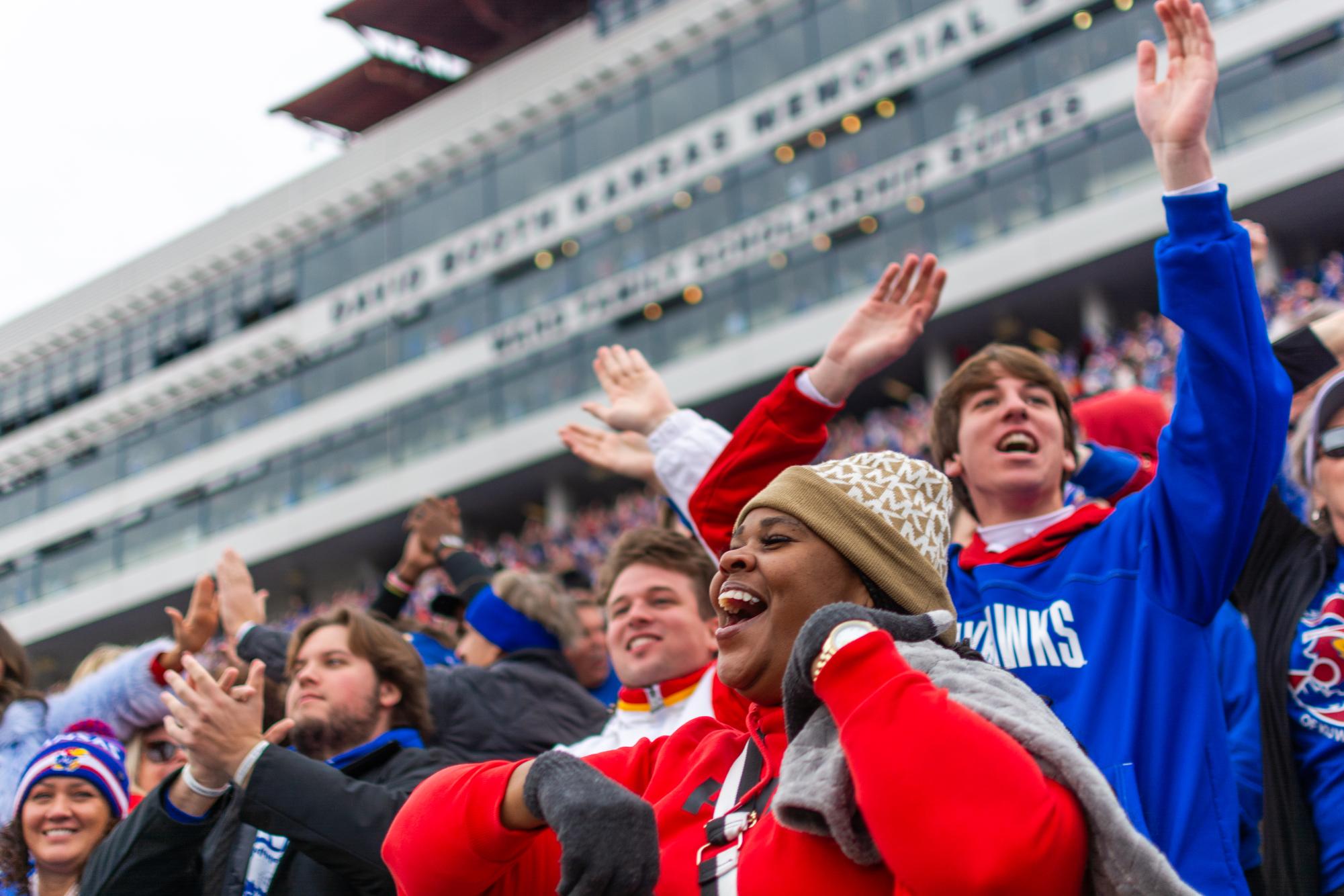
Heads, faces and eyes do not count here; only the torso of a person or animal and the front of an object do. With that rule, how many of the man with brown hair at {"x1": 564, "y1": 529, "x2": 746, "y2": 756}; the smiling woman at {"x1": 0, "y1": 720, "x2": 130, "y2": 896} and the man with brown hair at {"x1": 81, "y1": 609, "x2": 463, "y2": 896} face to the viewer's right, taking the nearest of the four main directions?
0

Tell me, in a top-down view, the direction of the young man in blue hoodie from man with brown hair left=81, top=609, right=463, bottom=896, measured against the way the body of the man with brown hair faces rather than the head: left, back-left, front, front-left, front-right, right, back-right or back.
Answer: left

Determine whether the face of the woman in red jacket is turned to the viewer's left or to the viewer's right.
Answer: to the viewer's left

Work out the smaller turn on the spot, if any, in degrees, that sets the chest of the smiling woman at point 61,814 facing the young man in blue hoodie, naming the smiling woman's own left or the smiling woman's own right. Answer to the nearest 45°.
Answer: approximately 45° to the smiling woman's own left

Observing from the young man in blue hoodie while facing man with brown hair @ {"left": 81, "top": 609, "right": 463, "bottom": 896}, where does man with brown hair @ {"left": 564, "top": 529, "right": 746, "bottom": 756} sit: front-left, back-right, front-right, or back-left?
front-right

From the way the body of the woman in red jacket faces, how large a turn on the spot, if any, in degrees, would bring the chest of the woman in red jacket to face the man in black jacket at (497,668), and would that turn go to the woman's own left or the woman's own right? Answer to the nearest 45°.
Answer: approximately 135° to the woman's own right

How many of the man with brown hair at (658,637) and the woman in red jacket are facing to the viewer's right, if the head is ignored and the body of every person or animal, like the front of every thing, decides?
0

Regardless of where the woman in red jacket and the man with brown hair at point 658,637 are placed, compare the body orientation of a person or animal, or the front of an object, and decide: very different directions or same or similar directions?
same or similar directions

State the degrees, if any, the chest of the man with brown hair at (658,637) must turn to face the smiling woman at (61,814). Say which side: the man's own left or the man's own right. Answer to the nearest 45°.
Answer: approximately 45° to the man's own right

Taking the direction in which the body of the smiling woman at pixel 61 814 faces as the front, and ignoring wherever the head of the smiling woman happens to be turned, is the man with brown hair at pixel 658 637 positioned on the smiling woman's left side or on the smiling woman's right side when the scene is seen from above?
on the smiling woman's left side

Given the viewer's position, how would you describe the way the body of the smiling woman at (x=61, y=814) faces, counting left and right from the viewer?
facing the viewer

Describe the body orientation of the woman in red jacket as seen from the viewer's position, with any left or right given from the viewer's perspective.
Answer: facing the viewer and to the left of the viewer
